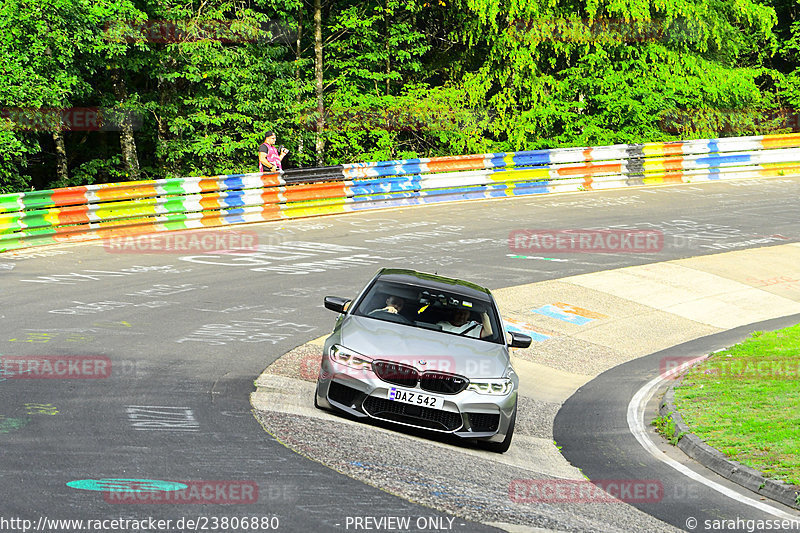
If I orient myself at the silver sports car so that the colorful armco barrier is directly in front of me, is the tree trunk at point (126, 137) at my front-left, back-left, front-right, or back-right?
front-left

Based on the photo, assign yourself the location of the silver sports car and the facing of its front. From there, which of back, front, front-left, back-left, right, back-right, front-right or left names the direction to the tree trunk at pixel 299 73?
back

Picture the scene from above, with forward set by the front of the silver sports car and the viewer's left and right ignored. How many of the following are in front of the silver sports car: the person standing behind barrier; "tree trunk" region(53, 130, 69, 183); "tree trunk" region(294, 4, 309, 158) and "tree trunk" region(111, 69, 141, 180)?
0

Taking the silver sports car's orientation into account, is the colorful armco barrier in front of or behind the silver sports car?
behind

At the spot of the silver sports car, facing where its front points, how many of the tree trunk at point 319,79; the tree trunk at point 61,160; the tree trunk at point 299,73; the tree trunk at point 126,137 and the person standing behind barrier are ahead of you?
0

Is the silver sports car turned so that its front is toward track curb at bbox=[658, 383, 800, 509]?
no

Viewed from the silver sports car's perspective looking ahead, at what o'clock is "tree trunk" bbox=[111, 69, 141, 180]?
The tree trunk is roughly at 5 o'clock from the silver sports car.

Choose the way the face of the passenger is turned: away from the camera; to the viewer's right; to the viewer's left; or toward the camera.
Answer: toward the camera

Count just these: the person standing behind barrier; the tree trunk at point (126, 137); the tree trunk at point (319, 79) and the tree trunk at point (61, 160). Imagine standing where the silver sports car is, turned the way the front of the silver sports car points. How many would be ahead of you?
0

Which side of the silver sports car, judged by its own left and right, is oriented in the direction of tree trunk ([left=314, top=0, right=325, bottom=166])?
back

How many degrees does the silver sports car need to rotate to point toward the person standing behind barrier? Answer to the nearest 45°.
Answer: approximately 180°

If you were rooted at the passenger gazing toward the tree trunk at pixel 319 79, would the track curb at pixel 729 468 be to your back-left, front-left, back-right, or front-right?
back-right

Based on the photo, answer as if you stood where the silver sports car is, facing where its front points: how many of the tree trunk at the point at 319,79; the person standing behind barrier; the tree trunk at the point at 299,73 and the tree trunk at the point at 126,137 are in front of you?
0

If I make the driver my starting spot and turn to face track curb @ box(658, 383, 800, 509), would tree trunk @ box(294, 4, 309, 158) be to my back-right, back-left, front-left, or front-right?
back-left

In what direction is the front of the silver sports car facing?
toward the camera
